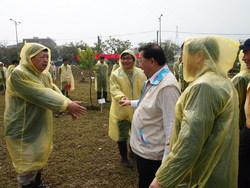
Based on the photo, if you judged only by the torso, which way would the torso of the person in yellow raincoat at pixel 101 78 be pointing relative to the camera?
toward the camera

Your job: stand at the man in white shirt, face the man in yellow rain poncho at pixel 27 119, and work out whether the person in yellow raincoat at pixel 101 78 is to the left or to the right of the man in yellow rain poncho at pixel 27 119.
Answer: right

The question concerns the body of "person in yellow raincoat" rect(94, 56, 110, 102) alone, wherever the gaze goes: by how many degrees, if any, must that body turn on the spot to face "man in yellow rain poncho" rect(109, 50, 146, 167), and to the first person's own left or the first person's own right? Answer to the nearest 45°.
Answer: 0° — they already face them

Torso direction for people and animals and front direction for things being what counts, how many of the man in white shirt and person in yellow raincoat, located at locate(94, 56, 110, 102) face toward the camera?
1

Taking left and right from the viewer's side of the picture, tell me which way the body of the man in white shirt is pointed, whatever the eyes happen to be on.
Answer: facing to the left of the viewer

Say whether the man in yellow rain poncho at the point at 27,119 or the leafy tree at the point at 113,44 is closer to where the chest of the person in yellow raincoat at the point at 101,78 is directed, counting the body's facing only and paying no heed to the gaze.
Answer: the man in yellow rain poncho

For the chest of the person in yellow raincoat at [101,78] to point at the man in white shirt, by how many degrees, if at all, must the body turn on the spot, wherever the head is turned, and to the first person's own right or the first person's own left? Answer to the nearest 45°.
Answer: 0° — they already face them

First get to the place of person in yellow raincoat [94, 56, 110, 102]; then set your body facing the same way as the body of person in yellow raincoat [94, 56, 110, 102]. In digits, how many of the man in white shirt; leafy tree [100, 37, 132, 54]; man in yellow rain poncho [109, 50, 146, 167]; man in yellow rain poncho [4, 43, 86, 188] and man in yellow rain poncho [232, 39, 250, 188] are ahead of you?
4

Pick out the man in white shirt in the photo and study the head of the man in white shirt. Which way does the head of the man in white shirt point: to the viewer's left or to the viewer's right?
to the viewer's left

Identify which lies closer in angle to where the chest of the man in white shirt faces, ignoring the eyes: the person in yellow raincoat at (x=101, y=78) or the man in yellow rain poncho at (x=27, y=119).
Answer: the man in yellow rain poncho

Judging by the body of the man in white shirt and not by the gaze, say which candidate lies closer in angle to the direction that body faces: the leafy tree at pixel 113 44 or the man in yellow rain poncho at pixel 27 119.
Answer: the man in yellow rain poncho
